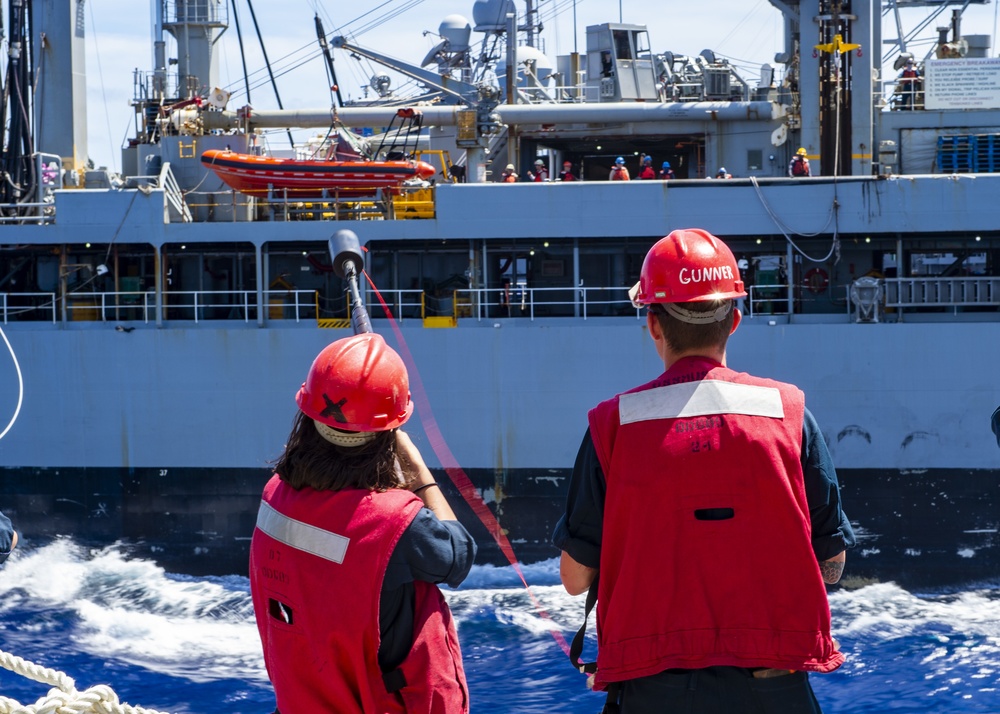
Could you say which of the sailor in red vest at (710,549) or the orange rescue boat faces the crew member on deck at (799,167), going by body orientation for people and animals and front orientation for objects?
the sailor in red vest

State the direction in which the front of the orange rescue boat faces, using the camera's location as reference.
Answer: facing to the left of the viewer

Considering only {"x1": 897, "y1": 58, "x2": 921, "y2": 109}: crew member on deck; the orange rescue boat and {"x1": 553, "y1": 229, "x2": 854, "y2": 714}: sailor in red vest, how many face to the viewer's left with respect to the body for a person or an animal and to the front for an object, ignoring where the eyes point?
1

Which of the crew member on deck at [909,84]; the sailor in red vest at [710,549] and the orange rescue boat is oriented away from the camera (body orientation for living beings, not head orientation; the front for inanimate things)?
the sailor in red vest

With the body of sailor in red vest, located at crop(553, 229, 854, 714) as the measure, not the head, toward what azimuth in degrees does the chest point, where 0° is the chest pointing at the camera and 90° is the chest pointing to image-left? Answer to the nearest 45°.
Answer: approximately 180°

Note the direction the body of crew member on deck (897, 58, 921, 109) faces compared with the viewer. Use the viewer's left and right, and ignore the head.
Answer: facing the viewer

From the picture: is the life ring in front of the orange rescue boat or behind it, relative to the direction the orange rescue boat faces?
behind

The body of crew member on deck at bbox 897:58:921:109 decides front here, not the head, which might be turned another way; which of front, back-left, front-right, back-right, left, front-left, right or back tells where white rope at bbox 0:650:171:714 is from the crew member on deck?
front
